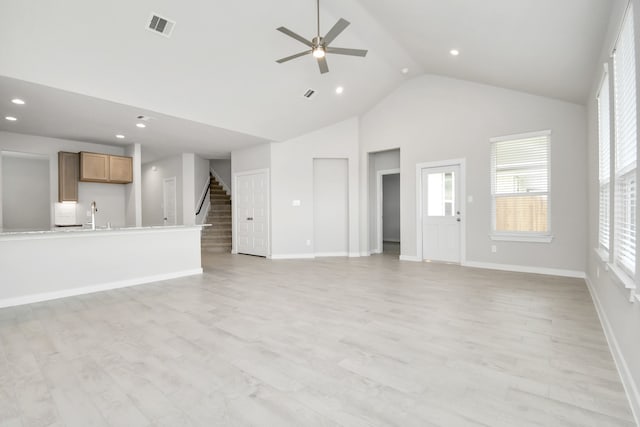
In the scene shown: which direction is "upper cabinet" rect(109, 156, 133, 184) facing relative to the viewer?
toward the camera

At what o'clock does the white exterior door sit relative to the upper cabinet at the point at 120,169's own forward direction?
The white exterior door is roughly at 10 o'clock from the upper cabinet.

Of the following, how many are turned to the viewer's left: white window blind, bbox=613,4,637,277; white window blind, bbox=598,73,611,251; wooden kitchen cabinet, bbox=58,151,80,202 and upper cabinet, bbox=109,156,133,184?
2

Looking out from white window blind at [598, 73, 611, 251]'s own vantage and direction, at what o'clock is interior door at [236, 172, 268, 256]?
The interior door is roughly at 12 o'clock from the white window blind.

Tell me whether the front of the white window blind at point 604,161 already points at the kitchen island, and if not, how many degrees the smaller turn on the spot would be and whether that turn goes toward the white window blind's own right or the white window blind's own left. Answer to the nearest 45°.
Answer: approximately 45° to the white window blind's own left

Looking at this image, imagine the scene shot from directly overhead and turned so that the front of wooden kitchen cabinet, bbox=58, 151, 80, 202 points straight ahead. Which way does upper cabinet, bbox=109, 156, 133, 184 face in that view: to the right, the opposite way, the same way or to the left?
the same way

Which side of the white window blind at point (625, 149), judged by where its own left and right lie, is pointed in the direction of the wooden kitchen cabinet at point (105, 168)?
front

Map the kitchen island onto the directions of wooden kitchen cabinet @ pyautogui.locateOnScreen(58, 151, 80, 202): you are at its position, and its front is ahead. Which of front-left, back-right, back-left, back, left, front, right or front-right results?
front

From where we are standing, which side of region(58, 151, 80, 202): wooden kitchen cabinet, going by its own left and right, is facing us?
front

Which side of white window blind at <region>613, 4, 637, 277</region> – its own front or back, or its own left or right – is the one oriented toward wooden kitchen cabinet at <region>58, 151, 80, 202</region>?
front

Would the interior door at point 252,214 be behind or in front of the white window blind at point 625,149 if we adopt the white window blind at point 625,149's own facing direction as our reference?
in front

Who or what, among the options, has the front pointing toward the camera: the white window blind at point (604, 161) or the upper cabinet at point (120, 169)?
the upper cabinet

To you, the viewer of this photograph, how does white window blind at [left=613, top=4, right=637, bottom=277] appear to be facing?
facing to the left of the viewer

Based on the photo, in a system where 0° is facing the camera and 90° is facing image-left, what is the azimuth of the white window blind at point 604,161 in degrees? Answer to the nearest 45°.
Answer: approximately 90°

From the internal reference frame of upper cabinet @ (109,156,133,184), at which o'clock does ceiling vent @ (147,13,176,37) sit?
The ceiling vent is roughly at 12 o'clock from the upper cabinet.

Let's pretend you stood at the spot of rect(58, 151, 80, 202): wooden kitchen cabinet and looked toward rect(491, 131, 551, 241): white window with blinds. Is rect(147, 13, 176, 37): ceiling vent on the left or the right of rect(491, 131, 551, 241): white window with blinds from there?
right

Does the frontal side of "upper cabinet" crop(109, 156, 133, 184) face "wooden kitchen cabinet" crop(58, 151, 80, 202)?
no

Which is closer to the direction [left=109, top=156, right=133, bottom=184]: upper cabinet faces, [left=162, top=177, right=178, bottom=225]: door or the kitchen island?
the kitchen island

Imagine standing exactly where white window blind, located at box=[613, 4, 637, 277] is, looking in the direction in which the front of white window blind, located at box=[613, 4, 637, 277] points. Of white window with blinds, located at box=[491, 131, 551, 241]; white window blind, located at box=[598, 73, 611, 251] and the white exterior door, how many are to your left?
0

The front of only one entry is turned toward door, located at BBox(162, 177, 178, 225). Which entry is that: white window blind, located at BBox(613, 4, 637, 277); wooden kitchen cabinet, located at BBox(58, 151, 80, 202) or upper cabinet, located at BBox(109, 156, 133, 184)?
the white window blind
